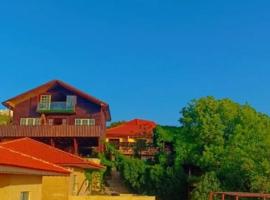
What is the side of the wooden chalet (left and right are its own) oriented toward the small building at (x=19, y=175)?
front

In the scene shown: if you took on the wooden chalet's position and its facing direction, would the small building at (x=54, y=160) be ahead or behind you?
ahead

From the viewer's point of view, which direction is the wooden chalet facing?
toward the camera
